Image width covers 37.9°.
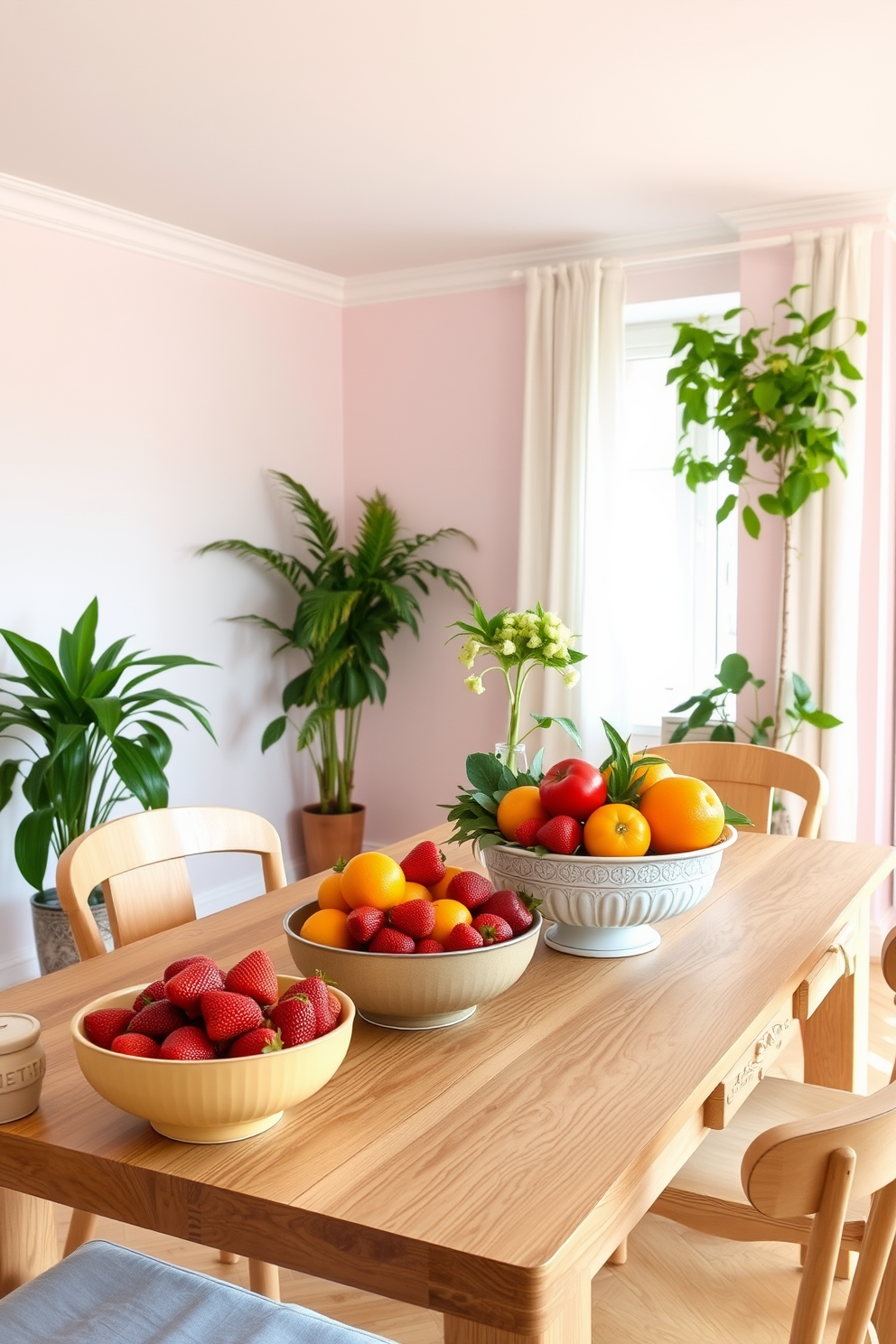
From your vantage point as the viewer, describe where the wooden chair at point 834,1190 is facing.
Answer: facing away from the viewer and to the left of the viewer

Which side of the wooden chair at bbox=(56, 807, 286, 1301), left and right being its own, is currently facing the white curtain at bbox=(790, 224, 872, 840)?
left

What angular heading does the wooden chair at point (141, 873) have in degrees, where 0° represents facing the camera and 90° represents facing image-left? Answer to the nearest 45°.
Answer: approximately 315°

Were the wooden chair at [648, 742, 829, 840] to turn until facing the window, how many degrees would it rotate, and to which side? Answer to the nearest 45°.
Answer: approximately 135° to its right

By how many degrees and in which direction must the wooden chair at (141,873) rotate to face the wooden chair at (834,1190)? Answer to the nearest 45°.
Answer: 0° — it already faces it

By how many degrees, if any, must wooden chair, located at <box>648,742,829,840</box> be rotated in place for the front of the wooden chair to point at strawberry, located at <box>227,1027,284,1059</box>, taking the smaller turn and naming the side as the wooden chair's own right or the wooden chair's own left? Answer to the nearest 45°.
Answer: approximately 45° to the wooden chair's own left

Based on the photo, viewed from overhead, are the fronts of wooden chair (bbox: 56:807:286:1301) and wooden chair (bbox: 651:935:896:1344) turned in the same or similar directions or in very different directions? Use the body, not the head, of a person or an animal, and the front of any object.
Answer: very different directions

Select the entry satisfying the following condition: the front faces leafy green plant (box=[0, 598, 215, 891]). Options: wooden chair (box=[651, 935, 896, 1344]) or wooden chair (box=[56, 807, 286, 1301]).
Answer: wooden chair (box=[651, 935, 896, 1344])

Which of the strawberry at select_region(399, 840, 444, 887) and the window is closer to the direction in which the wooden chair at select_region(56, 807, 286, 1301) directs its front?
the strawberry
